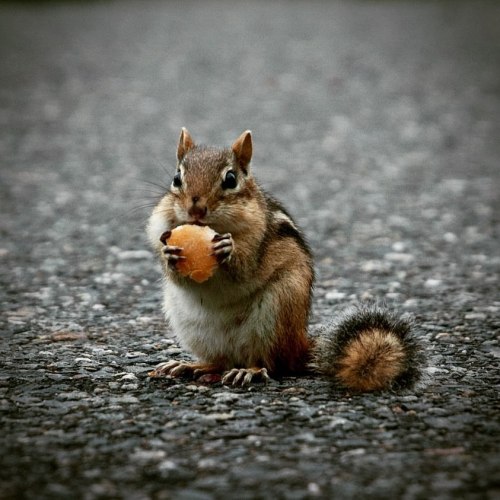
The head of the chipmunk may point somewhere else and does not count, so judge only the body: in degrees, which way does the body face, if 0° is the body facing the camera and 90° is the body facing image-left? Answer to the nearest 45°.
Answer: approximately 45°
